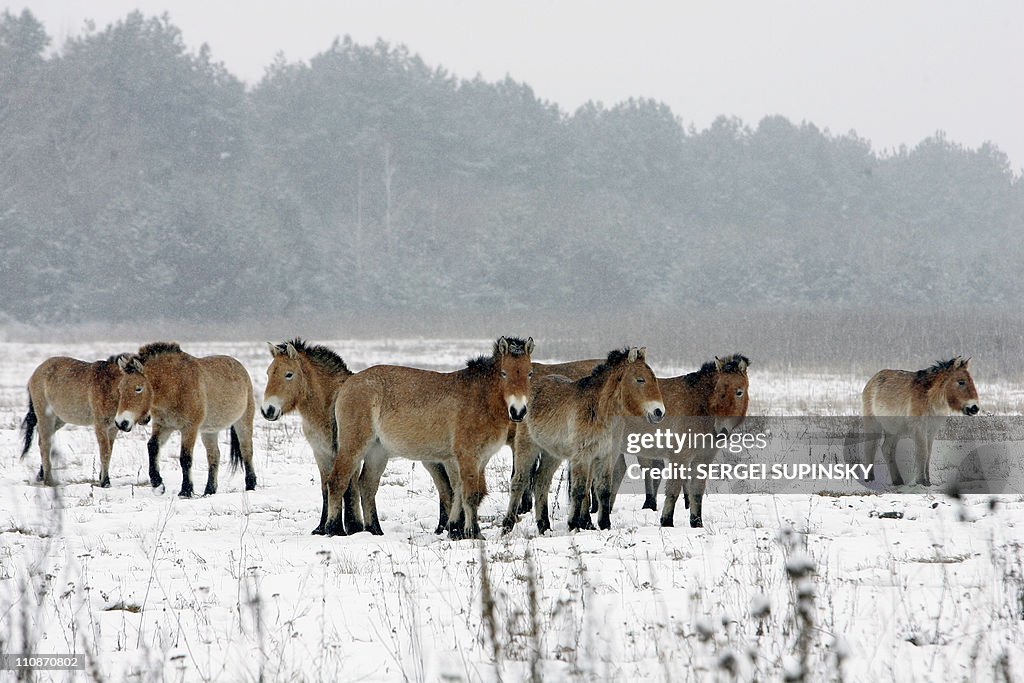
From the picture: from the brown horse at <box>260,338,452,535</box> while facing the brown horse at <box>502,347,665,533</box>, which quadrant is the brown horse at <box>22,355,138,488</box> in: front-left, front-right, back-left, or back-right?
back-left

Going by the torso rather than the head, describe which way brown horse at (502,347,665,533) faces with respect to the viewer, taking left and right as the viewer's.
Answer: facing the viewer and to the right of the viewer

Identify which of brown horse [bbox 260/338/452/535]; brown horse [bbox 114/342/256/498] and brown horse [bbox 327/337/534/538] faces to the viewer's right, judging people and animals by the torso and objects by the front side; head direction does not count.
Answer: brown horse [bbox 327/337/534/538]

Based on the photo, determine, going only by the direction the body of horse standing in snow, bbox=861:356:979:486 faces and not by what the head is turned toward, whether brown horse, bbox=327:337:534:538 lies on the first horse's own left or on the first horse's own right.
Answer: on the first horse's own right

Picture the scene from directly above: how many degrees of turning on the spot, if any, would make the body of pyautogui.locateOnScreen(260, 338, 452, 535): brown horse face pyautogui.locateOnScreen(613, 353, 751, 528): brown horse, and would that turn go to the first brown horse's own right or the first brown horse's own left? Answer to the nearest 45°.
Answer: approximately 180°

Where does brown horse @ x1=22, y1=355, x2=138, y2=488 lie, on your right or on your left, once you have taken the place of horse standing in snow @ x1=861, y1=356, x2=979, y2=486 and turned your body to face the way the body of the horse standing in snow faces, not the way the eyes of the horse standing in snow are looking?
on your right

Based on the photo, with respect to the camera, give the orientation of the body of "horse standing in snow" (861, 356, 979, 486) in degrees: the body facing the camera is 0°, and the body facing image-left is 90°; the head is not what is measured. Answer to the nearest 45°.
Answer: approximately 315°

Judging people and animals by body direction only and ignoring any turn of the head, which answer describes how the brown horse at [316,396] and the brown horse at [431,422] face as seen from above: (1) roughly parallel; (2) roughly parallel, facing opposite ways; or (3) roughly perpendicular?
roughly parallel, facing opposite ways

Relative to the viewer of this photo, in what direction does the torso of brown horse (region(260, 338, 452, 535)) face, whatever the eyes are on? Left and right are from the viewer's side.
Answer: facing to the left of the viewer

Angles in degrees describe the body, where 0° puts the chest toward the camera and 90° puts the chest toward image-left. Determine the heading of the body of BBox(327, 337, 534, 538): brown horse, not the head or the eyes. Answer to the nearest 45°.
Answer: approximately 270°

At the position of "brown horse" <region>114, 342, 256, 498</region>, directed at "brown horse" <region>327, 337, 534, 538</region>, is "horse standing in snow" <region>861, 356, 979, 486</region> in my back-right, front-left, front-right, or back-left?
front-left
